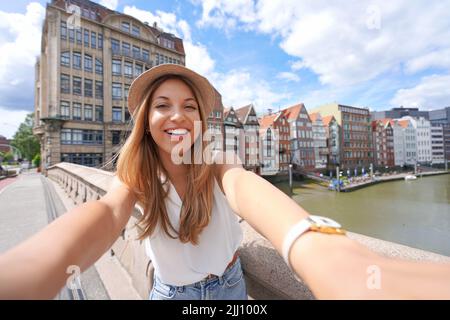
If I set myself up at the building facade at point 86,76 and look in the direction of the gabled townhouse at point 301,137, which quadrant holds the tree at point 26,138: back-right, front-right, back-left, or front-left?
back-left

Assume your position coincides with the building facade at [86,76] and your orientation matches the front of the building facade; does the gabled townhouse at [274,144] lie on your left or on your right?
on your left

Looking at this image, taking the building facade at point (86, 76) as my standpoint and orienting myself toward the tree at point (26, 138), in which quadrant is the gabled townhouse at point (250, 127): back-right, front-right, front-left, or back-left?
back-right

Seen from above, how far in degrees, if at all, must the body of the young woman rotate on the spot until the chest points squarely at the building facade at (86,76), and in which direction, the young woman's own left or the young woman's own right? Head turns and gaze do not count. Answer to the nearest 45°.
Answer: approximately 135° to the young woman's own right

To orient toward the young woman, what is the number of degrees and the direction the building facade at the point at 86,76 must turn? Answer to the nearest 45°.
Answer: approximately 45° to its right
